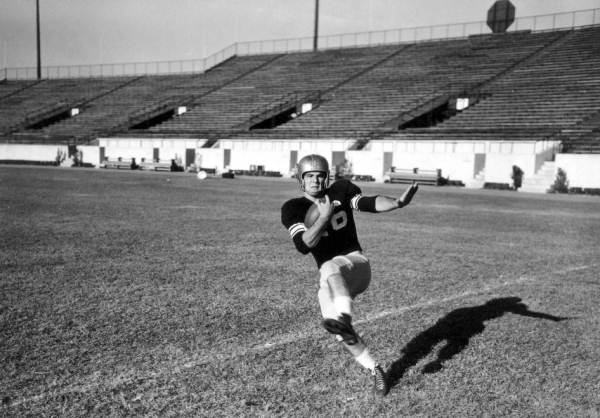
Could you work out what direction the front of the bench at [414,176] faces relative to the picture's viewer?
facing the viewer and to the left of the viewer

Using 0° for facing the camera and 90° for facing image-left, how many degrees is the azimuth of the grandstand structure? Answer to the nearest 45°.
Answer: approximately 45°

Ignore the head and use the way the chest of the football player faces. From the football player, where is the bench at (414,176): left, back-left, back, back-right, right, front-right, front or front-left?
back

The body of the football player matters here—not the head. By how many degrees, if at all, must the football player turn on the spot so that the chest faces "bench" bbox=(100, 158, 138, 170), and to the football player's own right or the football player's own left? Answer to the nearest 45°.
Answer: approximately 135° to the football player's own right

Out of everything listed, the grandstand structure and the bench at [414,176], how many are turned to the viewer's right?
0

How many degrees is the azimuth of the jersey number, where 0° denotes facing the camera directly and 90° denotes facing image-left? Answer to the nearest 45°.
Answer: approximately 0°

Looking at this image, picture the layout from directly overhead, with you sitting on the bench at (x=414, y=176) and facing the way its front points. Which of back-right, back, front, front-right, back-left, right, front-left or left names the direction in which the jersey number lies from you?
front-left

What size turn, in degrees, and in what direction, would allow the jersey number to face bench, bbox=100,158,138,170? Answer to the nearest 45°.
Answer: approximately 135° to its right

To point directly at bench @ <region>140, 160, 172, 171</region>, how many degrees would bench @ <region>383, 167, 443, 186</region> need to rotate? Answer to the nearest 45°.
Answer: approximately 45° to its right

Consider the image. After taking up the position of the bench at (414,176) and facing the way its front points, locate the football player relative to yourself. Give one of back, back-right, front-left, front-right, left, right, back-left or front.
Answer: front-left

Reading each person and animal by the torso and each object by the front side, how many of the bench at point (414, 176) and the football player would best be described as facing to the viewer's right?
0

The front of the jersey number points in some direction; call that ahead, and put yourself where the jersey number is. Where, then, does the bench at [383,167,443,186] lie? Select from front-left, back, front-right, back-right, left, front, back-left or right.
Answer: back

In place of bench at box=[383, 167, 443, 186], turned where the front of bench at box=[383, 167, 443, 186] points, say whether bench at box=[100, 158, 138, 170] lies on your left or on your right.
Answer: on your right
